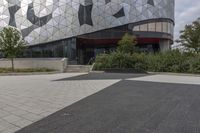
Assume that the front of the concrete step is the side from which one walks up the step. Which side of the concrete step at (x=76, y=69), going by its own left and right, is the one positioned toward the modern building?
back

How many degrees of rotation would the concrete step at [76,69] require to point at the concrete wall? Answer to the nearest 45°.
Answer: approximately 90° to its right

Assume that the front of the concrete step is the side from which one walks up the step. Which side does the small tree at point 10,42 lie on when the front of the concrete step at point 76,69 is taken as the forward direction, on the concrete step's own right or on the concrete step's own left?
on the concrete step's own right

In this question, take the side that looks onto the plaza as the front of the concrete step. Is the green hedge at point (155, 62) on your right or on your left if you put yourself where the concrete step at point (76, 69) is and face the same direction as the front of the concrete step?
on your left

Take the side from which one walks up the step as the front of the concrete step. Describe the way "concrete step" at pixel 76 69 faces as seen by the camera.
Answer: facing the viewer

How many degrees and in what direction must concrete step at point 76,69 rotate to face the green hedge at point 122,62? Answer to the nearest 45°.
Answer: approximately 45° to its left
